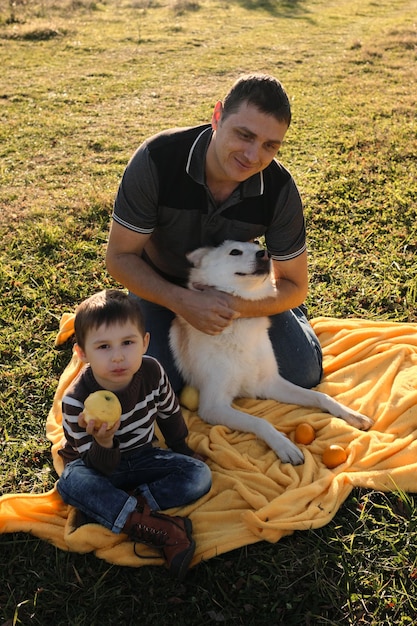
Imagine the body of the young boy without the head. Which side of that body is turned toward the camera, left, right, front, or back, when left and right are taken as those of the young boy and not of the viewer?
front

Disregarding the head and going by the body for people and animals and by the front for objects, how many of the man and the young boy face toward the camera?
2

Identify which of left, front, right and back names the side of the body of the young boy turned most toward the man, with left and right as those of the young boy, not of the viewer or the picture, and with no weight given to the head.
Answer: back

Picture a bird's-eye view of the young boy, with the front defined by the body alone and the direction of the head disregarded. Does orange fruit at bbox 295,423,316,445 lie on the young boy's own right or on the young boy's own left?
on the young boy's own left

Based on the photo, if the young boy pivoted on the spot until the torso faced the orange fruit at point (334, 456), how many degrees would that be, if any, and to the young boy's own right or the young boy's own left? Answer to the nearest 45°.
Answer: approximately 90° to the young boy's own left

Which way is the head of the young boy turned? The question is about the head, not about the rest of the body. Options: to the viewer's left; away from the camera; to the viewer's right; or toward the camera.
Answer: toward the camera

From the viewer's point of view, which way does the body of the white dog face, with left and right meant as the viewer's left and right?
facing the viewer and to the right of the viewer

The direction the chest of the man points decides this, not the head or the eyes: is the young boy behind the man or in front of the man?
in front

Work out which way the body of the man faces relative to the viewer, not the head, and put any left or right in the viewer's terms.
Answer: facing the viewer
